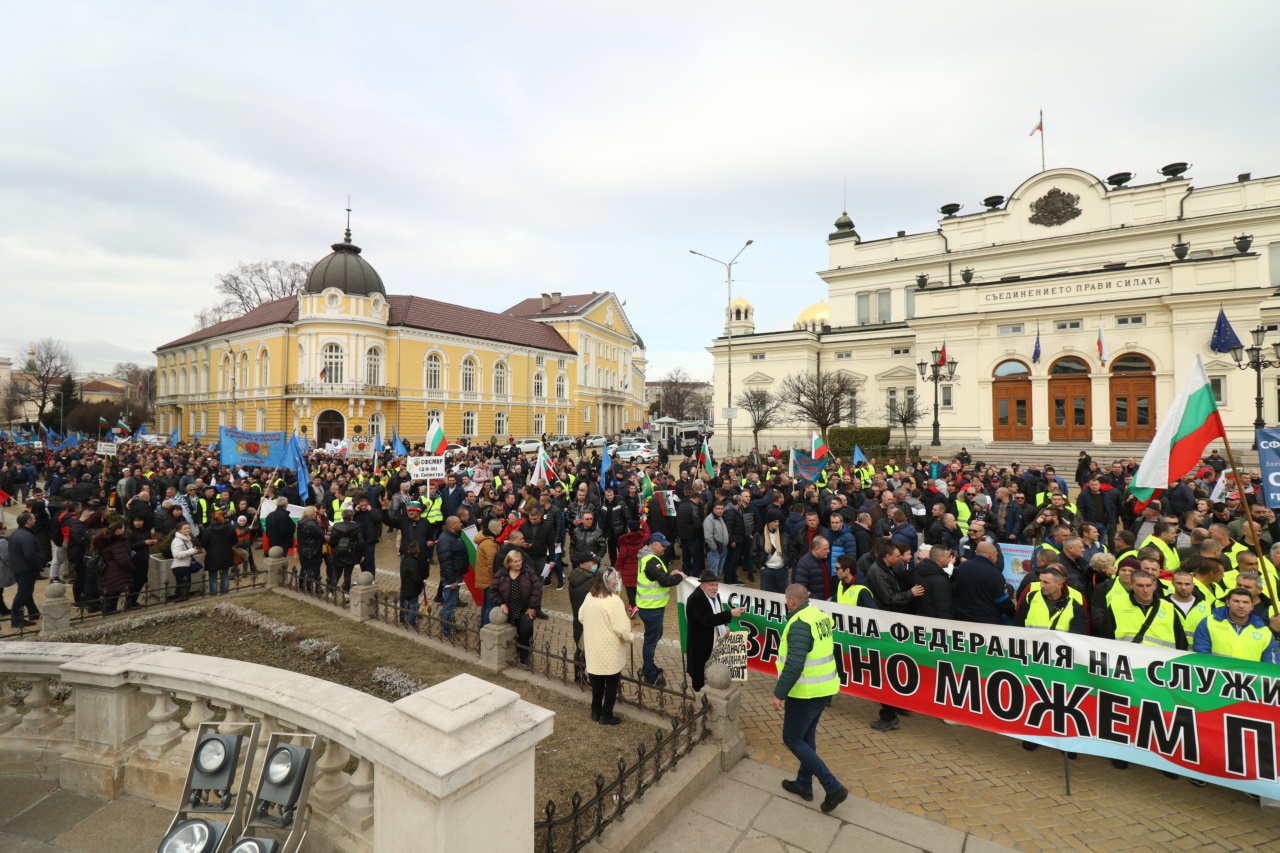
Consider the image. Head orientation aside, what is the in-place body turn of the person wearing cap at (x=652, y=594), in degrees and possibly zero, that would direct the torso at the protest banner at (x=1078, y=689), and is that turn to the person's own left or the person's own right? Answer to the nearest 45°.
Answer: approximately 45° to the person's own right

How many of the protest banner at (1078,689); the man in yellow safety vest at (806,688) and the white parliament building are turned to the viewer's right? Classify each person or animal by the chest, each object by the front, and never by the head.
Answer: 0

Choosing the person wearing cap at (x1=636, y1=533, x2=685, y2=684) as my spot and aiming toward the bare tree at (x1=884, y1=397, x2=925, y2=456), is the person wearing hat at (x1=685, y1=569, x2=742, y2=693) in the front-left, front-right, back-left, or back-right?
back-right

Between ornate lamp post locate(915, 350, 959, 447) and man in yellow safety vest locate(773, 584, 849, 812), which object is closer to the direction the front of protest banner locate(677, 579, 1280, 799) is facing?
the man in yellow safety vest

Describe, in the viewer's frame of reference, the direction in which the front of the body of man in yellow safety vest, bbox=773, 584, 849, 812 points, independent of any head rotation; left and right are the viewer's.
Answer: facing away from the viewer and to the left of the viewer

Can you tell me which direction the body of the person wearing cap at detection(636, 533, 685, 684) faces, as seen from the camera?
to the viewer's right

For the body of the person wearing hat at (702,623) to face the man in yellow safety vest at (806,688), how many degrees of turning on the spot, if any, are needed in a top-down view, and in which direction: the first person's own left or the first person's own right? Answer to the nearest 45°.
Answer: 0° — they already face them

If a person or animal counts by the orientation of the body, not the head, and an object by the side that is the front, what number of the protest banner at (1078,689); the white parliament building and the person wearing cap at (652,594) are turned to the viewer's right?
1

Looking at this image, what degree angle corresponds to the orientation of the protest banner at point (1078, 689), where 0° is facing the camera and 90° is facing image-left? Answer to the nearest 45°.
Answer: approximately 45°

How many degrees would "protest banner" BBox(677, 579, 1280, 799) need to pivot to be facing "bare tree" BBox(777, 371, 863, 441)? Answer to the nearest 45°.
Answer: approximately 135° to its right

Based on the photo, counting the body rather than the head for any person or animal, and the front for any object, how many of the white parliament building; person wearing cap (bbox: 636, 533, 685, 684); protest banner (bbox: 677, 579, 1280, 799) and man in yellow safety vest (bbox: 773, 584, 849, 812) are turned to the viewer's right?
1

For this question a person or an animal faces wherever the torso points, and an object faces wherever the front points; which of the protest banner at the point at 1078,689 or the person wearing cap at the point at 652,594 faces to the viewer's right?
the person wearing cap

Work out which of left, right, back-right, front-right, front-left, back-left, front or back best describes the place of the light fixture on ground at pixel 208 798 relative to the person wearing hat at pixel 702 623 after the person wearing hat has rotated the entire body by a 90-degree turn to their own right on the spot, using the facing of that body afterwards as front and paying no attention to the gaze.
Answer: front
